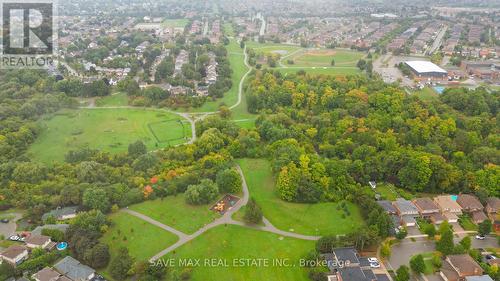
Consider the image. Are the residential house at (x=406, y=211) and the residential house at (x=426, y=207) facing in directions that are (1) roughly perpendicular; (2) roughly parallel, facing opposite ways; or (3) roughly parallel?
roughly parallel

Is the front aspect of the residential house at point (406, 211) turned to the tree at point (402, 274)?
yes

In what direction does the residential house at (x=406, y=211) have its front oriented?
toward the camera

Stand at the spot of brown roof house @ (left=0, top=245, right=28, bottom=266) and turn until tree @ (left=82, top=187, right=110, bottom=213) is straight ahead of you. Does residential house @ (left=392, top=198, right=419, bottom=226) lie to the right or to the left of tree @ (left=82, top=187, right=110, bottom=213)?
right

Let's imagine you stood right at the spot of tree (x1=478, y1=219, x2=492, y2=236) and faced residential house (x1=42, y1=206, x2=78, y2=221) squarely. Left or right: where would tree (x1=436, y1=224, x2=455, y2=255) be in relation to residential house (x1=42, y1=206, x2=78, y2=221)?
left

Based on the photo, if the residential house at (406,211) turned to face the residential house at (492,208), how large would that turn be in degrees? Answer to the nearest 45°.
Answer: approximately 135° to its left

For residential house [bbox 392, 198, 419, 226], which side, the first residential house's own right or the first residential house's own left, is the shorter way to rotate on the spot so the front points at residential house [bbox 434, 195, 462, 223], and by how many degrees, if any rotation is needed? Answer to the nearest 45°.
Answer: approximately 135° to the first residential house's own left

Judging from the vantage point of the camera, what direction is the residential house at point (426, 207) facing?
facing the viewer

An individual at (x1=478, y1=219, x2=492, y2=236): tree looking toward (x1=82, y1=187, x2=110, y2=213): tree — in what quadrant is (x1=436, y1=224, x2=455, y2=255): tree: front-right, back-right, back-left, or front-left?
front-left

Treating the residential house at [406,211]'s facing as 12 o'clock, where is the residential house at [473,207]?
the residential house at [473,207] is roughly at 8 o'clock from the residential house at [406,211].

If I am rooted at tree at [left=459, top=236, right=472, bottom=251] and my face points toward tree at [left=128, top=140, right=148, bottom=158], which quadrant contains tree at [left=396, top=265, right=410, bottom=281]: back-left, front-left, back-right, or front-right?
front-left

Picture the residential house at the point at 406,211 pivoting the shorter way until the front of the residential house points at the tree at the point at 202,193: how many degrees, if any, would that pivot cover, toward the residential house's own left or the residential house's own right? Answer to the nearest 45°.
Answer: approximately 90° to the residential house's own right

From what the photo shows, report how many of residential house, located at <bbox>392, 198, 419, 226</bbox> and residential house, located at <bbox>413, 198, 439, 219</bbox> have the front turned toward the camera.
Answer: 2

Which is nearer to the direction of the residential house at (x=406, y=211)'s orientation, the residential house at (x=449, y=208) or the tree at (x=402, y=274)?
the tree
